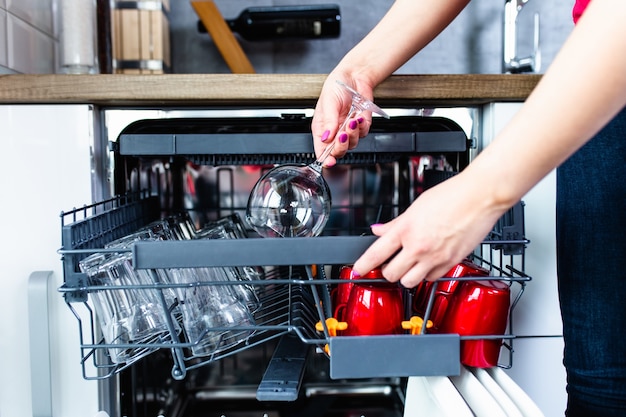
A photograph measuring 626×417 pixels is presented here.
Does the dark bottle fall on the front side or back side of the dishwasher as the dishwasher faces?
on the back side

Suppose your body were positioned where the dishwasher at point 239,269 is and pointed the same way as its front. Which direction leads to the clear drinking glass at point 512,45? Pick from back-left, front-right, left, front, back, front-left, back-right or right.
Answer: back-left

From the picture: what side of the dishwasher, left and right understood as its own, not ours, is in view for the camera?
front
